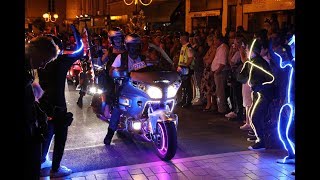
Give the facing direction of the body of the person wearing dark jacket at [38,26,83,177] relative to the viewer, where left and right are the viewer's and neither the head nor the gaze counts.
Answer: facing to the right of the viewer

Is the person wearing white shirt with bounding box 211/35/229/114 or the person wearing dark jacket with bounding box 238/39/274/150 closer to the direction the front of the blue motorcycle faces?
the person wearing dark jacket

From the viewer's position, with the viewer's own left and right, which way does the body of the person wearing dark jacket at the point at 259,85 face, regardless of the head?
facing to the left of the viewer

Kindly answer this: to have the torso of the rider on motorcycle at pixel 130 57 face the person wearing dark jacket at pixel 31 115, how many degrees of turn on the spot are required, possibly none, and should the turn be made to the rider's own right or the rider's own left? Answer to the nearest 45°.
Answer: approximately 45° to the rider's own right

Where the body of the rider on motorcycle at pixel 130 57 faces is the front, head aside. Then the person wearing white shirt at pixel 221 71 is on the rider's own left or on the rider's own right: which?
on the rider's own left

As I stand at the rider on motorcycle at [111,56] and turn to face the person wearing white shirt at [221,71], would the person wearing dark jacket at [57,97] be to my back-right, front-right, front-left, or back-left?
back-right

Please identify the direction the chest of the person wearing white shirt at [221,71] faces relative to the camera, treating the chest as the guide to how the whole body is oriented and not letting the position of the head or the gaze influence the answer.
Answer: to the viewer's left
